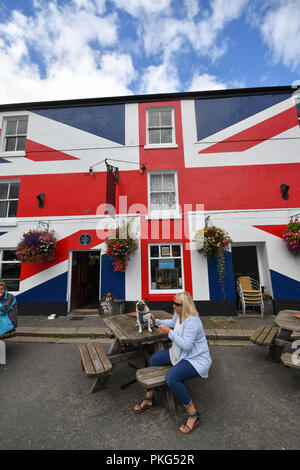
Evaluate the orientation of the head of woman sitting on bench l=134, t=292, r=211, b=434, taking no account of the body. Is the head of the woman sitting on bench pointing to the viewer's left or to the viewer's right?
to the viewer's left

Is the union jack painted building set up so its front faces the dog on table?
yes

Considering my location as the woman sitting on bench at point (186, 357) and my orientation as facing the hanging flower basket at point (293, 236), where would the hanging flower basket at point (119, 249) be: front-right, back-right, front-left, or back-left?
front-left

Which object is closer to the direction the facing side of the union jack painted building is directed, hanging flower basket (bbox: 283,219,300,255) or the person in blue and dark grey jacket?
the person in blue and dark grey jacket

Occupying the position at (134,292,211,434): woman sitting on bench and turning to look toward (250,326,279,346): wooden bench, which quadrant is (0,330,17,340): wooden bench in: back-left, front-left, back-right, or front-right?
back-left

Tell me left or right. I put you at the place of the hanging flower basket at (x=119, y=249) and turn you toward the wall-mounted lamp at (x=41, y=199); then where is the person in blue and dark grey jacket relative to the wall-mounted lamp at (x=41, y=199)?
left

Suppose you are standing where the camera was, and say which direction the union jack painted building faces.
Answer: facing the viewer

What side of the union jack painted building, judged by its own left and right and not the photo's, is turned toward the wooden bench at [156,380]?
front

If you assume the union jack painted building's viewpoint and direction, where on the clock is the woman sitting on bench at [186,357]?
The woman sitting on bench is roughly at 12 o'clock from the union jack painted building.
